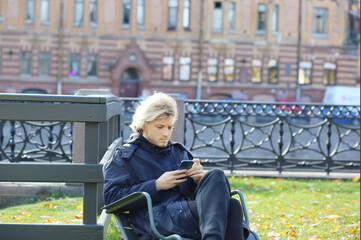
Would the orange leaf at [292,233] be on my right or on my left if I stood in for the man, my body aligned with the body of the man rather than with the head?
on my left

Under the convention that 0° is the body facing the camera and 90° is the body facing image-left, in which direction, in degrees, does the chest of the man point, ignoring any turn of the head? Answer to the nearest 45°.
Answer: approximately 315°

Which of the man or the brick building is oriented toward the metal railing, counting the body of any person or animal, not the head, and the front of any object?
the brick building

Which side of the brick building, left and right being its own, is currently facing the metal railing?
front

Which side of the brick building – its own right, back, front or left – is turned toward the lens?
front

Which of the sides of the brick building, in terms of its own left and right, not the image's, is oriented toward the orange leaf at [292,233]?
front

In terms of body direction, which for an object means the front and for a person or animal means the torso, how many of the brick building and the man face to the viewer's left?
0

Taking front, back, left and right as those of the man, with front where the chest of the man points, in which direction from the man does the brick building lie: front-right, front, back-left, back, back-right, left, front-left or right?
back-left
